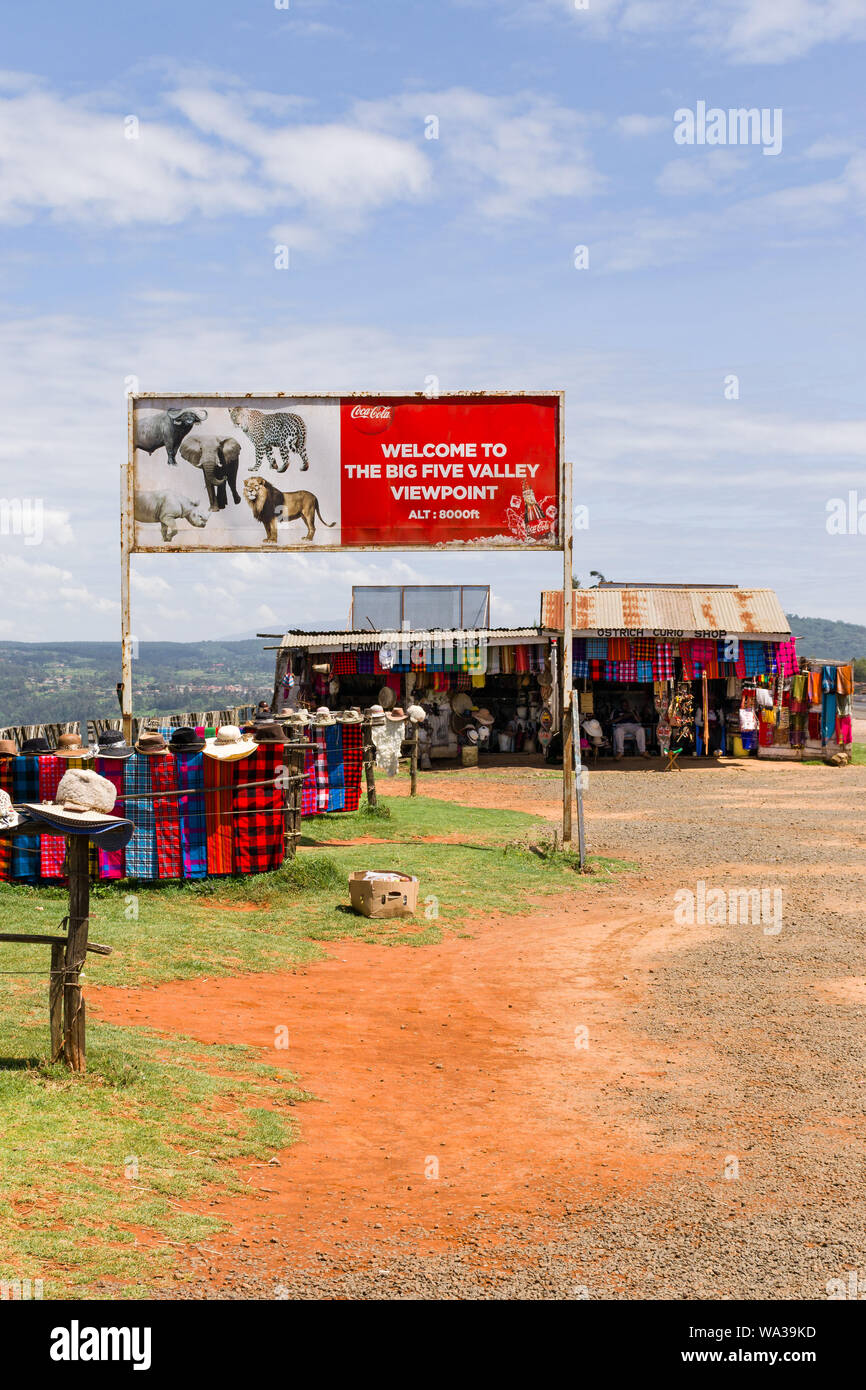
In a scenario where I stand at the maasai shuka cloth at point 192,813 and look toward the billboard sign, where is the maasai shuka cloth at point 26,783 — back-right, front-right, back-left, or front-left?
back-left

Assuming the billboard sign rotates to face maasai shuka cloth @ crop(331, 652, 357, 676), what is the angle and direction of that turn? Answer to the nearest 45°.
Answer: approximately 180°

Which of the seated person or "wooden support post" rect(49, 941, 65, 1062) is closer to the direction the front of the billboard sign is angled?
the wooden support post

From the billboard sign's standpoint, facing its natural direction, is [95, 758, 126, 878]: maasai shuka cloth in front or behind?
in front

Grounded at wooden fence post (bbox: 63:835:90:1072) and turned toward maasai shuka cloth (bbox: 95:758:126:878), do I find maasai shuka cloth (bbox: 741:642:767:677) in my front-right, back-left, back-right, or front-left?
front-right

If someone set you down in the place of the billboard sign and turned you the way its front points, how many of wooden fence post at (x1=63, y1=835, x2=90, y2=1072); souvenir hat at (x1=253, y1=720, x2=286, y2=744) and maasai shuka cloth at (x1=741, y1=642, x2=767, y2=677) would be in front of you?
2

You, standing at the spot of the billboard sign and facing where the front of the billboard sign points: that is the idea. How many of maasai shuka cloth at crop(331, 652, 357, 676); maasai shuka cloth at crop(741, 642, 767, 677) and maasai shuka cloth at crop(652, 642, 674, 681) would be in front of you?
0

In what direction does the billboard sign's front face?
toward the camera

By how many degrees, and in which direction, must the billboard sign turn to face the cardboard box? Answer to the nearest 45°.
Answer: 0° — it already faces it

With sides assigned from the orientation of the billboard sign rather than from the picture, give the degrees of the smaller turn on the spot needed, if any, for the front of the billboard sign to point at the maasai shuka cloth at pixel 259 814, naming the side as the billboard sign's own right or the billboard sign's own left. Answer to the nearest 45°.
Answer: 0° — it already faces it

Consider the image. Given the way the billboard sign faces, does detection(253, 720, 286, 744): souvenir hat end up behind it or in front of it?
in front

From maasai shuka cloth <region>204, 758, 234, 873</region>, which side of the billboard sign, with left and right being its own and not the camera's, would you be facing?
front

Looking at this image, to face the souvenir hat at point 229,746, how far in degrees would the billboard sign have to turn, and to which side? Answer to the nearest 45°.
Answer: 0° — it already faces it

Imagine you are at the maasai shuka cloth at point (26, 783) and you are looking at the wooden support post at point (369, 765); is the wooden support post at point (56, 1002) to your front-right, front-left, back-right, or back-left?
back-right
